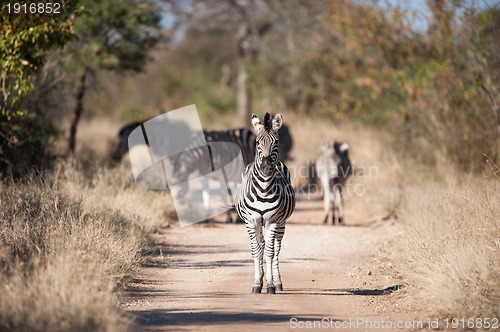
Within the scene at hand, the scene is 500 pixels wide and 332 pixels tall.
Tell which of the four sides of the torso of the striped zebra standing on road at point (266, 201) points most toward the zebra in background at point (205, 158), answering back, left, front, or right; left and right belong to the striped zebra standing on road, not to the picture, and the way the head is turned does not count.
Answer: back

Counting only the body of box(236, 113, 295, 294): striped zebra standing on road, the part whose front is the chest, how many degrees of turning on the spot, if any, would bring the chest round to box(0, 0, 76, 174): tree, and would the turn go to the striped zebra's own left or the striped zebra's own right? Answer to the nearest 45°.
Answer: approximately 135° to the striped zebra's own right

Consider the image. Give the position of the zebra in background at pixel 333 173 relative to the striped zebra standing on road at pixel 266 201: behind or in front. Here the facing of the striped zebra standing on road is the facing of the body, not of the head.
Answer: behind

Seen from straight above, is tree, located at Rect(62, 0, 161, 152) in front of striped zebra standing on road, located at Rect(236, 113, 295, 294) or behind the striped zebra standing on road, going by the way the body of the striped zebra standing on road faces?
behind

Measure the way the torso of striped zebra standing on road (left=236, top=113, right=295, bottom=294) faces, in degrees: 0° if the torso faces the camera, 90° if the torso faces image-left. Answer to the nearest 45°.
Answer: approximately 0°
